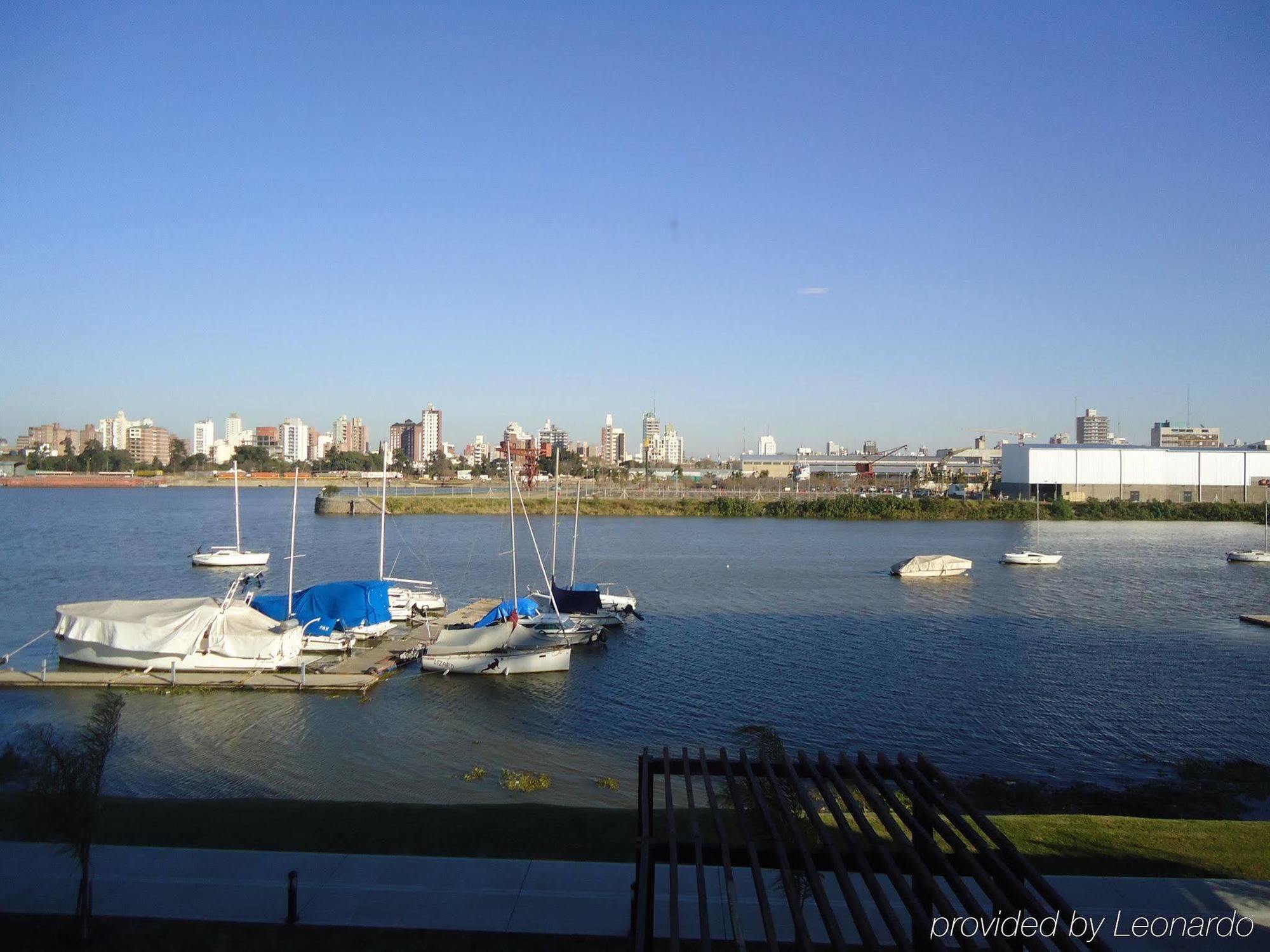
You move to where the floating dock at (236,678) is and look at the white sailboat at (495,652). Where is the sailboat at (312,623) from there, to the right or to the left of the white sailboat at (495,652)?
left

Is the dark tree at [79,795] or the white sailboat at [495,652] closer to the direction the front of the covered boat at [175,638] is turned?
the dark tree

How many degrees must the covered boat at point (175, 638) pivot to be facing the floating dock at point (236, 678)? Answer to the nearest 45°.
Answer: approximately 135° to its left

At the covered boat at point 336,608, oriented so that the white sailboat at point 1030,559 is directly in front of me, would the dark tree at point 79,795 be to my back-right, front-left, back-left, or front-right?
back-right

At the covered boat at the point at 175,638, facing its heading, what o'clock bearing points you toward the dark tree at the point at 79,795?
The dark tree is roughly at 9 o'clock from the covered boat.

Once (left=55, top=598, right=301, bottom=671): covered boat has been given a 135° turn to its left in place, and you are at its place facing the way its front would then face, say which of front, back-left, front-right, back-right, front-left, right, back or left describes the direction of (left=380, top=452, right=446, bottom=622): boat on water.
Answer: left

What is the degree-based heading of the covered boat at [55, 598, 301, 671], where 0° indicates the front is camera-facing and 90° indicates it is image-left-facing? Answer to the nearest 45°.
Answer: approximately 90°

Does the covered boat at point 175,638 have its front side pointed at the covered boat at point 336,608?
no

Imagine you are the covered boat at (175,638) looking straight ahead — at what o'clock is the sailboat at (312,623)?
The sailboat is roughly at 5 o'clock from the covered boat.

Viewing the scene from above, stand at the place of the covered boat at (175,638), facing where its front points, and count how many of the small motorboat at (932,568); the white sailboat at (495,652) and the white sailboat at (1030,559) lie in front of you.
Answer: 0

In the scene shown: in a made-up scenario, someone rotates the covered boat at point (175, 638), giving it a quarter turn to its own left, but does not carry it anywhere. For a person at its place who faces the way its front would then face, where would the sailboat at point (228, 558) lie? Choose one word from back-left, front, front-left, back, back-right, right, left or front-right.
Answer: back

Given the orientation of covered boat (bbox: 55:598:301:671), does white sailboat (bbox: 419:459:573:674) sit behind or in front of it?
behind
